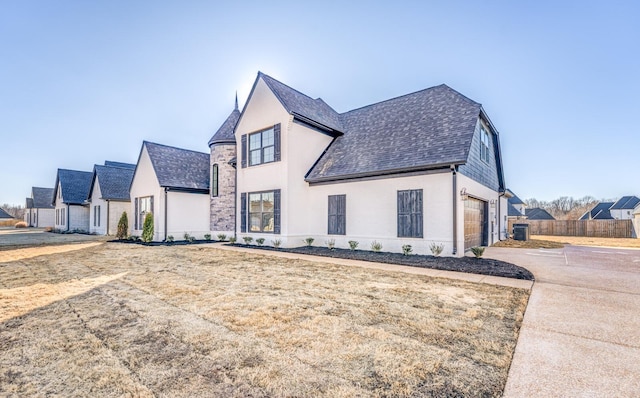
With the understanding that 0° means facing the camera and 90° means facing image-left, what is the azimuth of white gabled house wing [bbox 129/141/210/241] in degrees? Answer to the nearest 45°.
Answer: approximately 45°

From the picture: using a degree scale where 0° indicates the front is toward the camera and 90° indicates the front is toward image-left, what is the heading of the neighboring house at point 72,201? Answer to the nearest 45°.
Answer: approximately 45°

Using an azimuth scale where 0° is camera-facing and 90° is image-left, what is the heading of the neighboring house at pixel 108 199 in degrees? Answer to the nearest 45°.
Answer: approximately 45°

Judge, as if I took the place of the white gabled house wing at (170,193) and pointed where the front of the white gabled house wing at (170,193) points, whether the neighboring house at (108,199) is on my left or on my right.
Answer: on my right

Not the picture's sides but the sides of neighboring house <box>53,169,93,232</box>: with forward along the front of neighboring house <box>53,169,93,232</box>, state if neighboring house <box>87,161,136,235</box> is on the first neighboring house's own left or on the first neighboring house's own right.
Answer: on the first neighboring house's own left

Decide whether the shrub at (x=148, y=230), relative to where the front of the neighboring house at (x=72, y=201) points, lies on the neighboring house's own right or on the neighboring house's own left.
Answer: on the neighboring house's own left
